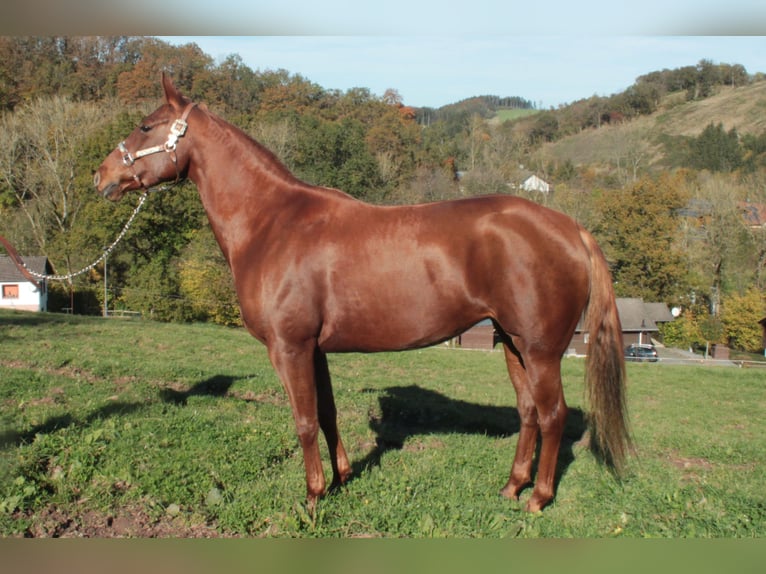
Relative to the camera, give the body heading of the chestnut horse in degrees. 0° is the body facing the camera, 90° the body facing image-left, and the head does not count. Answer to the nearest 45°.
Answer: approximately 90°

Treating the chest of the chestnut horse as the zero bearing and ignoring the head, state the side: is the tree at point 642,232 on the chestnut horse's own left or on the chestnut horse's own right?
on the chestnut horse's own right

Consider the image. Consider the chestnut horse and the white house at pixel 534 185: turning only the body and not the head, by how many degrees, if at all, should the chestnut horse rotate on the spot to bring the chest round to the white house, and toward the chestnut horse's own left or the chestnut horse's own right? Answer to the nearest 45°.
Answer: approximately 90° to the chestnut horse's own right

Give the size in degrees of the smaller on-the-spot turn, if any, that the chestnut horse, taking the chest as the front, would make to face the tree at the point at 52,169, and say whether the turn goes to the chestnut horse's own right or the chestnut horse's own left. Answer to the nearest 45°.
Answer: approximately 45° to the chestnut horse's own right

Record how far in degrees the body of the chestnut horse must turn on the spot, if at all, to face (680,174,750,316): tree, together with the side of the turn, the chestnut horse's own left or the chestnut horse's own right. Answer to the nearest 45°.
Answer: approximately 135° to the chestnut horse's own right

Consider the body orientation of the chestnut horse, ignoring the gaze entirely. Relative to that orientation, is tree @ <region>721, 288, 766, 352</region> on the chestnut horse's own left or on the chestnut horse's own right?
on the chestnut horse's own right

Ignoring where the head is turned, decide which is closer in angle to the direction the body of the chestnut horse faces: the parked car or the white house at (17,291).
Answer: the white house

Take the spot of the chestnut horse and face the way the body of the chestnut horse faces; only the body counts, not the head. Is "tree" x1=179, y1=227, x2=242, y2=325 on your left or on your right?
on your right
